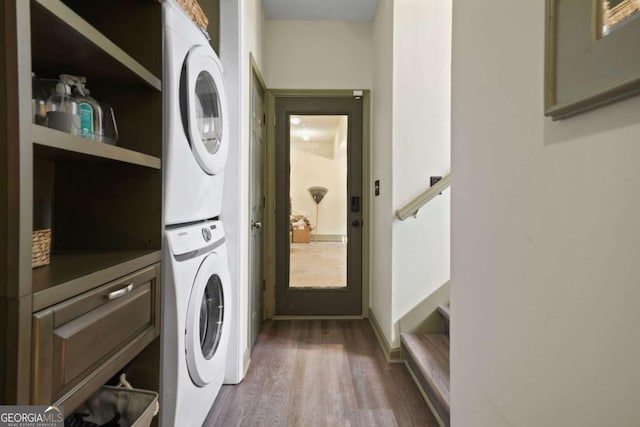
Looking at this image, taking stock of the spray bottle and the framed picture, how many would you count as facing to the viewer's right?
0

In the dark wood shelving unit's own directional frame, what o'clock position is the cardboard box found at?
The cardboard box is roughly at 9 o'clock from the dark wood shelving unit.

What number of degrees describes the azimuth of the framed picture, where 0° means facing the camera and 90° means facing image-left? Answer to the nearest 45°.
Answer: approximately 45°

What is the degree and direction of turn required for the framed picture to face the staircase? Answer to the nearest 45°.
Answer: approximately 90° to its right

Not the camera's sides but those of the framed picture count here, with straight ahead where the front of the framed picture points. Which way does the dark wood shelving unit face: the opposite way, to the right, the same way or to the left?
the opposite way

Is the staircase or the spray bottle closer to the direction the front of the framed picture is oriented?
the spray bottle

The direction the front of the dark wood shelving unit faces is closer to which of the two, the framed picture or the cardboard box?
the framed picture

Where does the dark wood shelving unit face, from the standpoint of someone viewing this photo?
facing the viewer and to the right of the viewer

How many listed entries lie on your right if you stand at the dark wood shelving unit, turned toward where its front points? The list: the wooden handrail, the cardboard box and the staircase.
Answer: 0

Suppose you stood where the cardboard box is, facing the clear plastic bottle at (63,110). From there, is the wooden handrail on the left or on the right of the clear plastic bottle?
left
